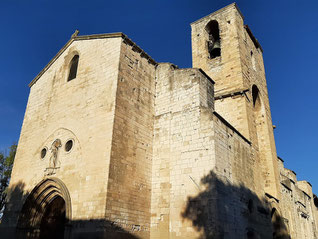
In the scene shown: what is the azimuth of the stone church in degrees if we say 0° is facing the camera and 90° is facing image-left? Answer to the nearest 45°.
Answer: approximately 45°
